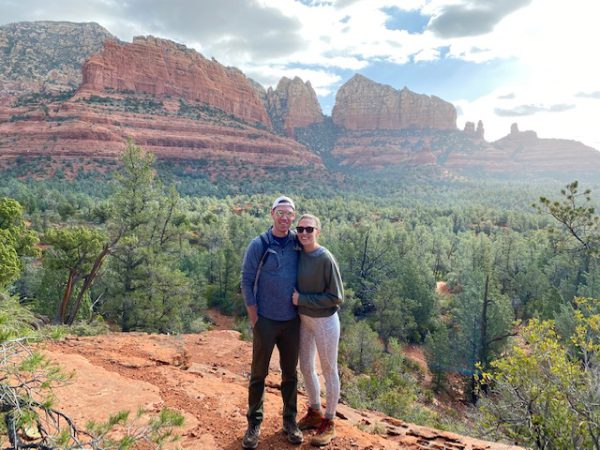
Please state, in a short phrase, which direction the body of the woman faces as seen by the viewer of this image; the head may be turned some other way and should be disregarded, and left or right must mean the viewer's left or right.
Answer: facing the viewer and to the left of the viewer

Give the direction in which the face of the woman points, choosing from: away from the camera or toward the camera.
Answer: toward the camera
